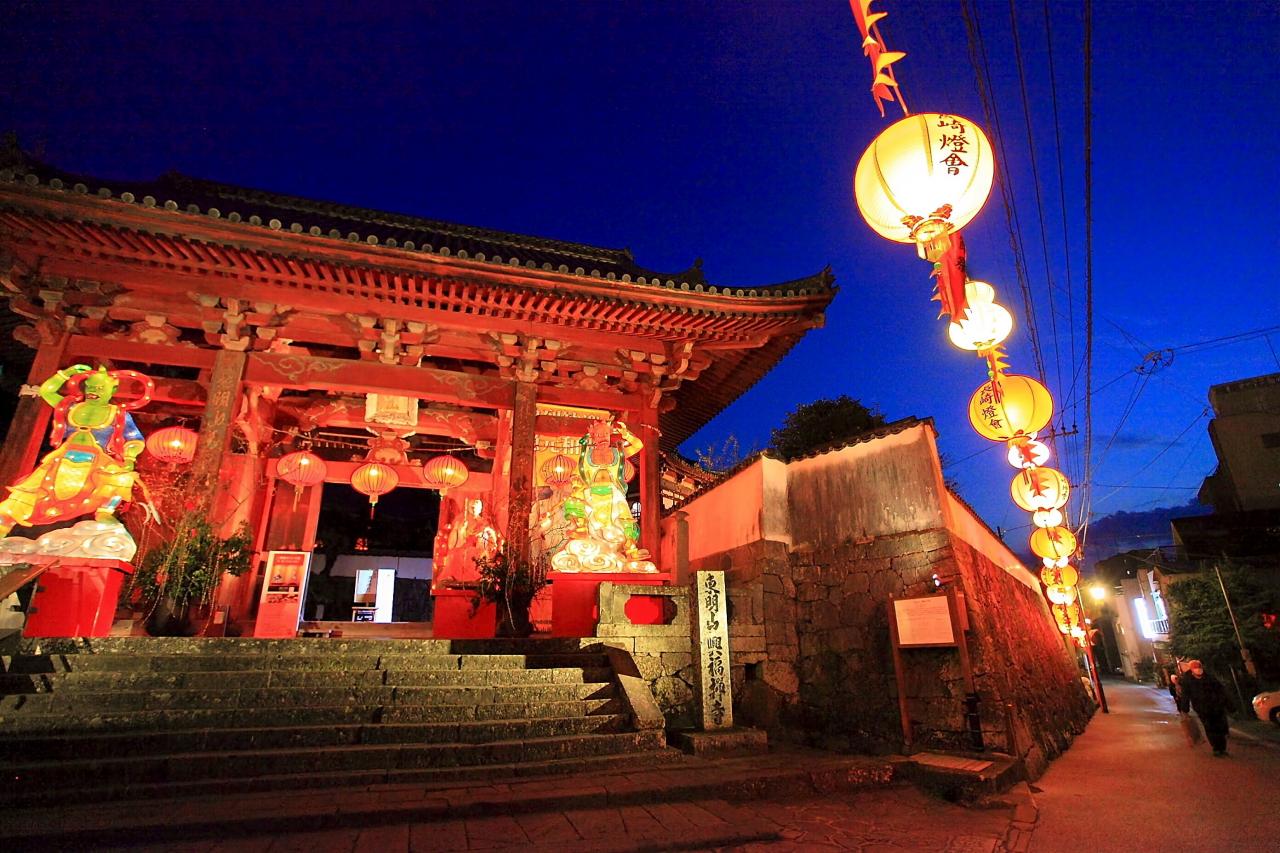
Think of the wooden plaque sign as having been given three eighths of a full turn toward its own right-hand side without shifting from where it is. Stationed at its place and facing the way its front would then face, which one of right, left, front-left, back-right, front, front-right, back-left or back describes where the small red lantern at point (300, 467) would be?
front-left

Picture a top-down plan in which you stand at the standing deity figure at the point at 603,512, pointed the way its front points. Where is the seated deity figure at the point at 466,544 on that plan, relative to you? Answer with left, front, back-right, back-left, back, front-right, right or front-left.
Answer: back-right

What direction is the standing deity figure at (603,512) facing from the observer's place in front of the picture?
facing the viewer

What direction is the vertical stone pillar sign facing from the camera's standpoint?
toward the camera

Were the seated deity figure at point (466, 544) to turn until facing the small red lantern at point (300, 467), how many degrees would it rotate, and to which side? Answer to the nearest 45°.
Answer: approximately 135° to its right

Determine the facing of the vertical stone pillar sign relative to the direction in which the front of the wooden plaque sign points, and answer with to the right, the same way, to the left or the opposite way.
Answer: the same way

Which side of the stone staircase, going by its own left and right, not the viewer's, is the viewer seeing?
front

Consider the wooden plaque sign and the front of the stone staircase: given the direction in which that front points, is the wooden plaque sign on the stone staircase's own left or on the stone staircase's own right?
on the stone staircase's own left

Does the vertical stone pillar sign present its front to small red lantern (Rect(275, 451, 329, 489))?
no

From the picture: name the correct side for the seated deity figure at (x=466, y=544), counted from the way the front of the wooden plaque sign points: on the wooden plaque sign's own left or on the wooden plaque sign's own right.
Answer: on the wooden plaque sign's own right

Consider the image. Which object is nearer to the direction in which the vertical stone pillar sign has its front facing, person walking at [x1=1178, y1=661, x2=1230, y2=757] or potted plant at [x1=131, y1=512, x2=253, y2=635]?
the potted plant

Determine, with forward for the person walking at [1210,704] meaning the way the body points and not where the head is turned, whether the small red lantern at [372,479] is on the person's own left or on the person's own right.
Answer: on the person's own right

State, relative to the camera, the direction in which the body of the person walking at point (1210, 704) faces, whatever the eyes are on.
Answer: toward the camera

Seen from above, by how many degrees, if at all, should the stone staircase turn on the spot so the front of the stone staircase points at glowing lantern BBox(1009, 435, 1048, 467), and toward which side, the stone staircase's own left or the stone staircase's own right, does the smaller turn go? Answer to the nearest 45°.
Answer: approximately 90° to the stone staircase's own left

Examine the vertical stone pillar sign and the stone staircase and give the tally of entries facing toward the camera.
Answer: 2

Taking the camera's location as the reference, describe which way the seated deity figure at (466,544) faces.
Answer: facing the viewer and to the right of the viewer
